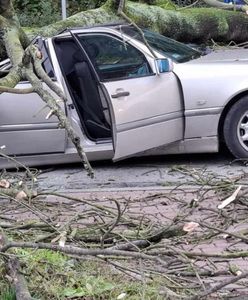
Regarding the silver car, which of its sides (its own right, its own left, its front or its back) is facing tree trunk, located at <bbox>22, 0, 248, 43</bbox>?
left

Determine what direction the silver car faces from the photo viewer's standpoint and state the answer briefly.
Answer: facing to the right of the viewer

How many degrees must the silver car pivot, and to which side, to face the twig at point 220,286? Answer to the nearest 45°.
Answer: approximately 90° to its right
